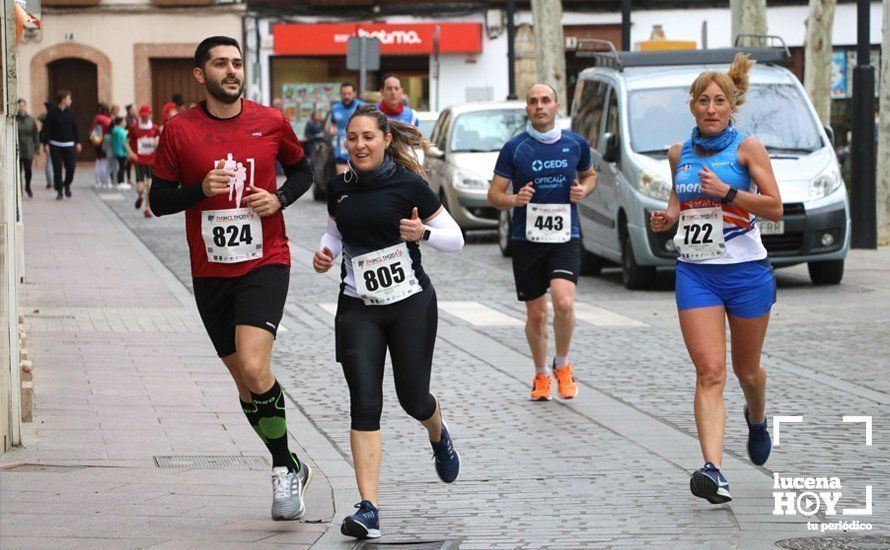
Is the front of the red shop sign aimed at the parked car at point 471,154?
yes

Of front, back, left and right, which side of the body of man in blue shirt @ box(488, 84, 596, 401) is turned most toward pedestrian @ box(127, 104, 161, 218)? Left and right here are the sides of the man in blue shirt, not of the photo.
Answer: back

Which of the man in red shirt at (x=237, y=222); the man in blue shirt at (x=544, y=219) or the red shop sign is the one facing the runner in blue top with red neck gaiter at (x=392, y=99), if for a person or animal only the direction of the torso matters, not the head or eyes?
the red shop sign

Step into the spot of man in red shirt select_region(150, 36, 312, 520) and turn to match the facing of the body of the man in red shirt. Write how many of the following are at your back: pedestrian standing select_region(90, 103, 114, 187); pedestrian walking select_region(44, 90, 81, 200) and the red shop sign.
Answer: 3

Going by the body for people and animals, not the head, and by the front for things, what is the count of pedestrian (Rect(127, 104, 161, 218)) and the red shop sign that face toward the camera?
2

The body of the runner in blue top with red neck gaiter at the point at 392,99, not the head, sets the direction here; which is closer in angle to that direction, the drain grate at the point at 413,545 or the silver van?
the drain grate

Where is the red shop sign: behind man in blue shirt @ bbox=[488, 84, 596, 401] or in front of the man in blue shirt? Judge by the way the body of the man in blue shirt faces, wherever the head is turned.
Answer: behind

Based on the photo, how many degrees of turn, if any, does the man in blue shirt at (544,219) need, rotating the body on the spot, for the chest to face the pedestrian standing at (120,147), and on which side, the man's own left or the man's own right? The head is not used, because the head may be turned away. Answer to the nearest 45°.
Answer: approximately 180°

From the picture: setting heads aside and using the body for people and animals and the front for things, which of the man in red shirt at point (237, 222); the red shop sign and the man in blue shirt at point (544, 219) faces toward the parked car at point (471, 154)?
the red shop sign
